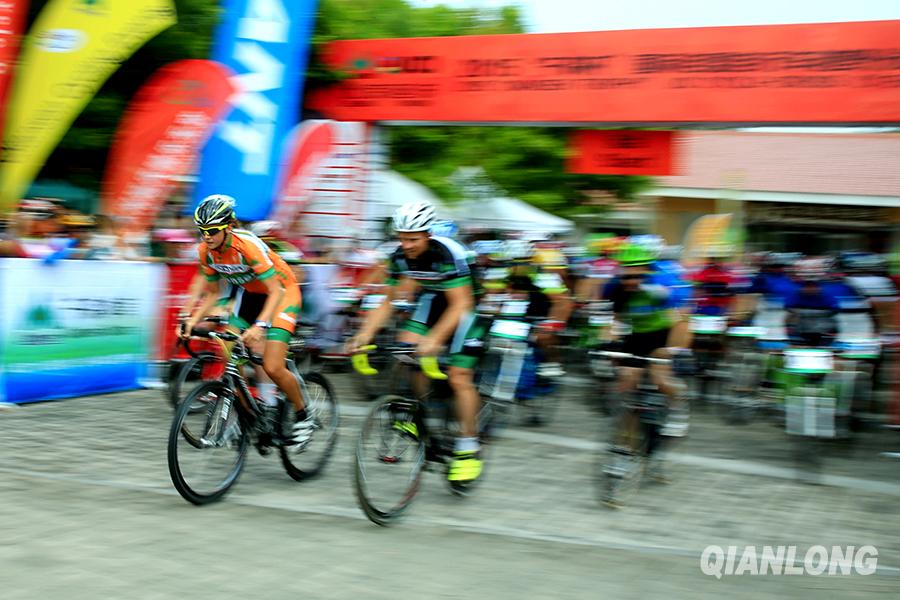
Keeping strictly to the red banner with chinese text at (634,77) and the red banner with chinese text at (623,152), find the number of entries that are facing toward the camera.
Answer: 2

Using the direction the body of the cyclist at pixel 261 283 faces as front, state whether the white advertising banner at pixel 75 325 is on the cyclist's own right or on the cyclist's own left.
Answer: on the cyclist's own right

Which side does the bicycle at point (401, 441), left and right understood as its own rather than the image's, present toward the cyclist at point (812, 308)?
back

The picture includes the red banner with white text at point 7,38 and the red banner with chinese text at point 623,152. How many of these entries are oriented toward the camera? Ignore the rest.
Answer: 2

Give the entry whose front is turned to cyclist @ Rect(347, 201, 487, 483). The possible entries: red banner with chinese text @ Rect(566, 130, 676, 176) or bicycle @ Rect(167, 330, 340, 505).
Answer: the red banner with chinese text

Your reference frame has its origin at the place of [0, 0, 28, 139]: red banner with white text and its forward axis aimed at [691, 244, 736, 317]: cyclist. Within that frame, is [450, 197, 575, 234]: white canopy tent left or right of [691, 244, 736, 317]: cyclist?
left

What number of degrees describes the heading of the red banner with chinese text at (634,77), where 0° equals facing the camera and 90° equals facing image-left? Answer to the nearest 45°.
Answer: approximately 0°

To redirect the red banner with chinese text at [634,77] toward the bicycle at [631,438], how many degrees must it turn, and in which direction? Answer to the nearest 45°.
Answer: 0° — it already faces it

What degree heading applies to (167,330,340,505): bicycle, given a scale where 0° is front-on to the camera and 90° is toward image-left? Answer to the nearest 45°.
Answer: approximately 45°
